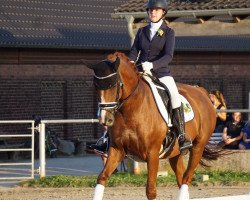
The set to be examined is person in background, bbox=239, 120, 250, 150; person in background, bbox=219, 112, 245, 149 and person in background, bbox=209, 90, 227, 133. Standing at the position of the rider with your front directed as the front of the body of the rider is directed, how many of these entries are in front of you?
0

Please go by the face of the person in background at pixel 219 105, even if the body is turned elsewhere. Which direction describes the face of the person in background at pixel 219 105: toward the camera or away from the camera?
toward the camera

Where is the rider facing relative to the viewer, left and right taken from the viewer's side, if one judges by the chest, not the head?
facing the viewer and to the left of the viewer

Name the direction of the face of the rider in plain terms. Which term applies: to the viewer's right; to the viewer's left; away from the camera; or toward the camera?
toward the camera

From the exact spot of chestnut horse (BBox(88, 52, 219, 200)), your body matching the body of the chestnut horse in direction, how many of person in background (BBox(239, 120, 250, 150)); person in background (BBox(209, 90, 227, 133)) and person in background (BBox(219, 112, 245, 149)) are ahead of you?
0

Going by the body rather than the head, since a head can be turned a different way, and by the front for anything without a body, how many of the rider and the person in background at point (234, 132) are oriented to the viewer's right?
0

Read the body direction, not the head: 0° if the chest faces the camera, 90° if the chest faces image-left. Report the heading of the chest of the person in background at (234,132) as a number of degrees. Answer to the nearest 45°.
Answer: approximately 0°

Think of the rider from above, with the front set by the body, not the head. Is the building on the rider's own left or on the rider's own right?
on the rider's own right

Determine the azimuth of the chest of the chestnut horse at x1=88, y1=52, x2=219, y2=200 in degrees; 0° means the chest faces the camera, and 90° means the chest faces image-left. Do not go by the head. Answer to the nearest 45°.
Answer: approximately 45°
